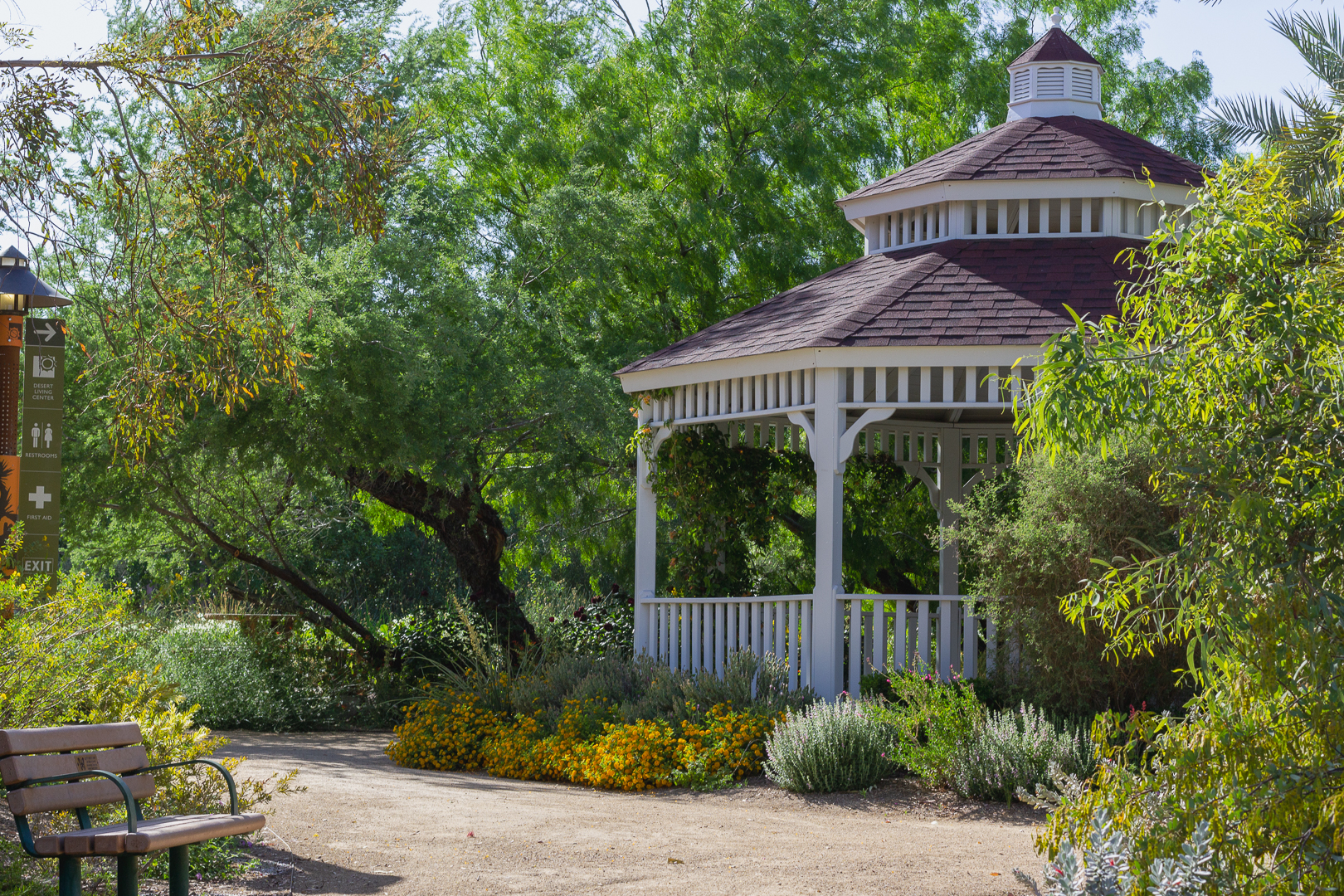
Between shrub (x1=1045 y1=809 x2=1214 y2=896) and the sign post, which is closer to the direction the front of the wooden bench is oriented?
the shrub

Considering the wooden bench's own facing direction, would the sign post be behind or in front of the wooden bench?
behind

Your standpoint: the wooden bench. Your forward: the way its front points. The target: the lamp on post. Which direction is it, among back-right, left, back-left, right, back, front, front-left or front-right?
back-left

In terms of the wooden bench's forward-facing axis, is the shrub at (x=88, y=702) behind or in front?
behind

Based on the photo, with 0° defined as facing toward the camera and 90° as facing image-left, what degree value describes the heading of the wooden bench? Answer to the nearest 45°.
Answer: approximately 315°
